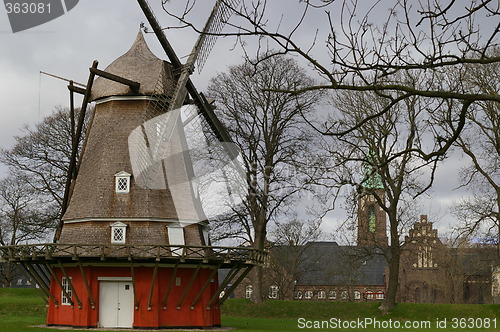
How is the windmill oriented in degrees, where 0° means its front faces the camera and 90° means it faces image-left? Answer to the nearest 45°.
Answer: approximately 315°

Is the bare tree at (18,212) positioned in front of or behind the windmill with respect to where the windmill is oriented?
behind
